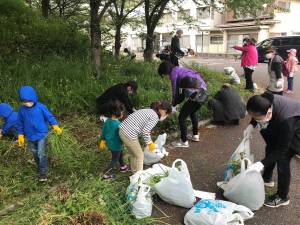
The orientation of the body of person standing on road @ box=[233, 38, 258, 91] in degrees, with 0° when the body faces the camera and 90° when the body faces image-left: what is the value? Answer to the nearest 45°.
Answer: approximately 90°

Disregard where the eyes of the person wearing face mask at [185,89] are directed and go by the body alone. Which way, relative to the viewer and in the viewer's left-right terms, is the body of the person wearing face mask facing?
facing to the left of the viewer

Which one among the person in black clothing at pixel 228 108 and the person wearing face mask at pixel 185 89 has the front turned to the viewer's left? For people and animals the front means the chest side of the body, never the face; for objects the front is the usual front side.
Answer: the person wearing face mask

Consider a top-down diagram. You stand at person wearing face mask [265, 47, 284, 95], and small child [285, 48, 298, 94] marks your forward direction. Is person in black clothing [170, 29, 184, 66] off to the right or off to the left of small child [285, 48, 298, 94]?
left

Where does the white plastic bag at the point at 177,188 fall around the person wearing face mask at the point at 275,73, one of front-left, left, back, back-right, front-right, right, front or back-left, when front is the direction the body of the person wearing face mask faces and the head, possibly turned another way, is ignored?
front-left
